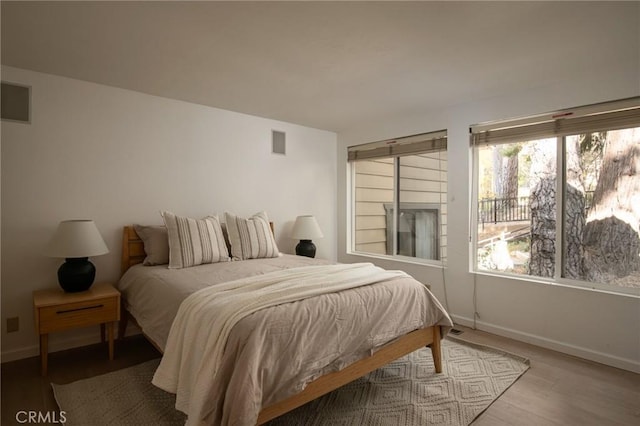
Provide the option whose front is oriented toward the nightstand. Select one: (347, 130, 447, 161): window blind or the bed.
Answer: the window blind

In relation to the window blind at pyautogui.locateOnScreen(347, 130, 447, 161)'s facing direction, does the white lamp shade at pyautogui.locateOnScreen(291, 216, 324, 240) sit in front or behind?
in front

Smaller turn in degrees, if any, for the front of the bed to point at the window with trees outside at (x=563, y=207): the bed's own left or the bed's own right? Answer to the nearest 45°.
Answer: approximately 45° to the bed's own left

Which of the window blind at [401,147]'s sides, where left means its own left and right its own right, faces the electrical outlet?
front

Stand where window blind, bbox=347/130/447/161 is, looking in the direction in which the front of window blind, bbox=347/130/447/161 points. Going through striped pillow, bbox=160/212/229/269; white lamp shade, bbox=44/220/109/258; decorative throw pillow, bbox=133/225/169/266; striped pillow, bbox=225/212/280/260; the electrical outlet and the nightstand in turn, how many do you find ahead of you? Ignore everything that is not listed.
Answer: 6

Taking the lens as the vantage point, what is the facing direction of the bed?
facing the viewer and to the right of the viewer

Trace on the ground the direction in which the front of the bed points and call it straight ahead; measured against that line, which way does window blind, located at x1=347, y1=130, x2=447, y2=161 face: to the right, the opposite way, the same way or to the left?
to the right

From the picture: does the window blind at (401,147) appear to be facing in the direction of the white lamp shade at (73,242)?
yes

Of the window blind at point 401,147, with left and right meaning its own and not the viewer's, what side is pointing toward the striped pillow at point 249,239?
front

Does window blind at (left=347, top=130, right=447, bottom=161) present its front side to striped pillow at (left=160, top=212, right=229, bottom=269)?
yes

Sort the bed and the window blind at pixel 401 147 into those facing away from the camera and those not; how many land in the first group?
0

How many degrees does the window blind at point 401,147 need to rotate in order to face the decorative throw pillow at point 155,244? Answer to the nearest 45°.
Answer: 0° — it already faces it
